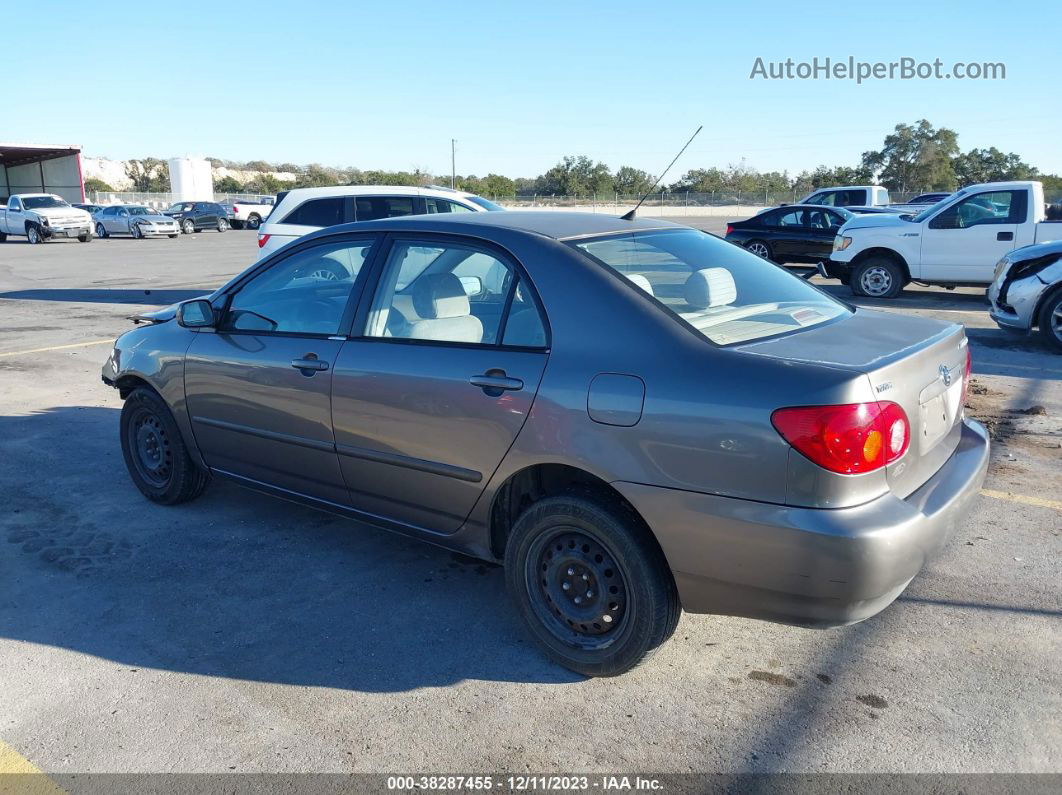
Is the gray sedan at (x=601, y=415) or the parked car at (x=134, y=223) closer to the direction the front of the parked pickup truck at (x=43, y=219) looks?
the gray sedan

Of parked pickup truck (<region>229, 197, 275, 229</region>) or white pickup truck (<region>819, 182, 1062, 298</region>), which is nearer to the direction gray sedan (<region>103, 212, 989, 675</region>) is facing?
the parked pickup truck

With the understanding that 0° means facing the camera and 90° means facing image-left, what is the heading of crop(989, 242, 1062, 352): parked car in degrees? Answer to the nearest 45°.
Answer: approximately 45°

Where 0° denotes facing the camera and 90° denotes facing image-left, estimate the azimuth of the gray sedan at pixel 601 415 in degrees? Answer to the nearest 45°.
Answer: approximately 135°

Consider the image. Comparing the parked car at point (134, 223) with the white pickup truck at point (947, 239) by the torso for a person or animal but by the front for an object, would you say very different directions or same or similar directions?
very different directions

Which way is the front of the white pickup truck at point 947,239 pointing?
to the viewer's left

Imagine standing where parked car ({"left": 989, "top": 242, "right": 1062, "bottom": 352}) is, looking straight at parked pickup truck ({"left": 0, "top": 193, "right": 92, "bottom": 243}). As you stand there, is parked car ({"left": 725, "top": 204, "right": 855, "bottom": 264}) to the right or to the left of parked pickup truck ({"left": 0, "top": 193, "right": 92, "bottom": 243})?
right

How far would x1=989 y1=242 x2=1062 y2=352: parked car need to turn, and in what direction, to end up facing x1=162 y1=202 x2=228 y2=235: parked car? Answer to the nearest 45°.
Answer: approximately 90° to its right

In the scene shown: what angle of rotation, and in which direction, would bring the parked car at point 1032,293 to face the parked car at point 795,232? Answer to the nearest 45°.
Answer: approximately 90° to its right

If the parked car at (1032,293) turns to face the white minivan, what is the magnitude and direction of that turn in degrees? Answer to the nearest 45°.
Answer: approximately 45° to its right
